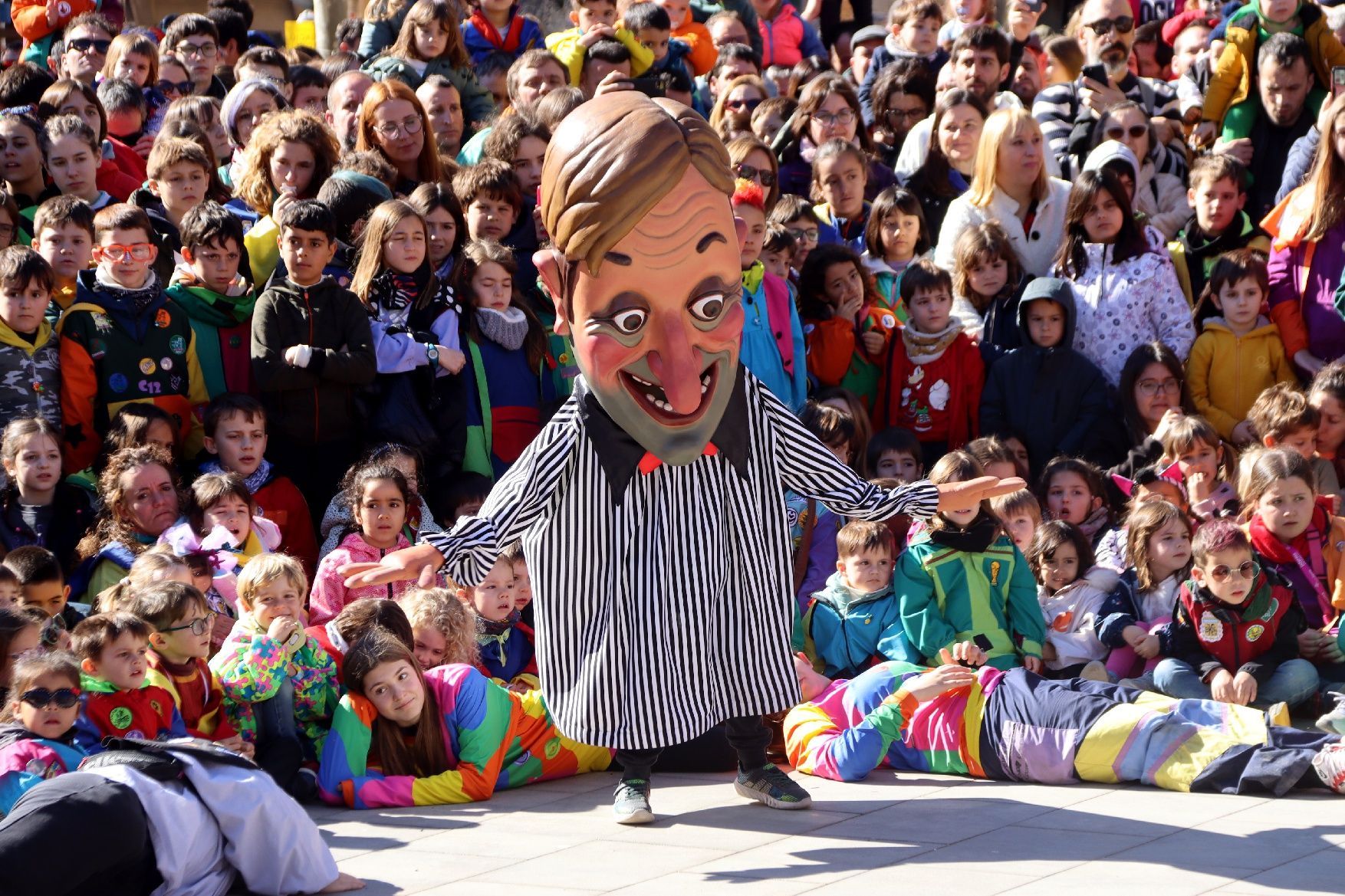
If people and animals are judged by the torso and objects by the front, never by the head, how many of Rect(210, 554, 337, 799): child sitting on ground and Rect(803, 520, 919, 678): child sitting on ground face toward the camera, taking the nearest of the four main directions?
2

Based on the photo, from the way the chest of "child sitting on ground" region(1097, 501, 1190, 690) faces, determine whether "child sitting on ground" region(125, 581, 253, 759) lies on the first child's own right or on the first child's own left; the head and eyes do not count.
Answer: on the first child's own right

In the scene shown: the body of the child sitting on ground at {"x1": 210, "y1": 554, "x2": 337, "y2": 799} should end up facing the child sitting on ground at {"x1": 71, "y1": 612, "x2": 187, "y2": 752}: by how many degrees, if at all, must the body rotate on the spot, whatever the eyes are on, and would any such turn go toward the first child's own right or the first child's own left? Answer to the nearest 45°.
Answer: approximately 45° to the first child's own right

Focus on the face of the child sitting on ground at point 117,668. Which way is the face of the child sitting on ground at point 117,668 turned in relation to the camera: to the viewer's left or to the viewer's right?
to the viewer's right

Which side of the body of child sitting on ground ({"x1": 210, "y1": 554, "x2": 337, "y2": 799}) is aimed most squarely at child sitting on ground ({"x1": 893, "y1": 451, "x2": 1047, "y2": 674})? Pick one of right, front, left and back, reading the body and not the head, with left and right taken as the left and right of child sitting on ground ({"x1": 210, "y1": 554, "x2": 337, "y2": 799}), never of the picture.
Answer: left

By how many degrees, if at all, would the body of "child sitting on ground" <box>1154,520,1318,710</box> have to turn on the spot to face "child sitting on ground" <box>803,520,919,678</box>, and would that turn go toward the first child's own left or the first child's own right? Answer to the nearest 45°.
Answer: approximately 90° to the first child's own right

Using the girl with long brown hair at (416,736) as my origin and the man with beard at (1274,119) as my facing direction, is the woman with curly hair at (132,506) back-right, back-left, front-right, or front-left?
front-left
